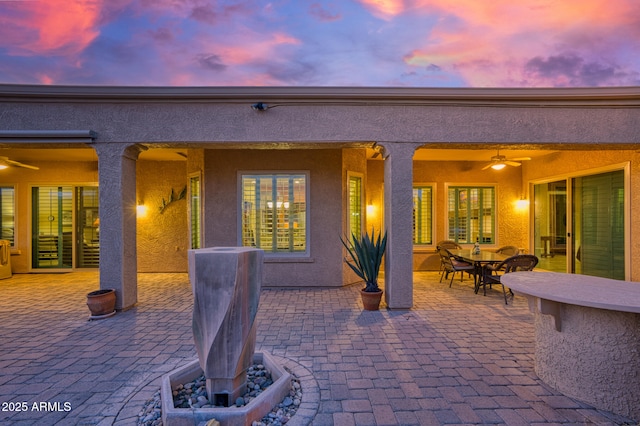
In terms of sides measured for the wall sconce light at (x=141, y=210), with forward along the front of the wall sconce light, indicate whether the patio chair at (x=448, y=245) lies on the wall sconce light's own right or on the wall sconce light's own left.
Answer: on the wall sconce light's own left

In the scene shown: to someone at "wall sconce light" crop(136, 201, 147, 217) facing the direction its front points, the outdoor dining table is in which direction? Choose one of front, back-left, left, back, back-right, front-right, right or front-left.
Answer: front-left

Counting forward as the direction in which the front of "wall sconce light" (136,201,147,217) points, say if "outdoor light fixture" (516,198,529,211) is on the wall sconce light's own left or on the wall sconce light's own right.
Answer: on the wall sconce light's own left

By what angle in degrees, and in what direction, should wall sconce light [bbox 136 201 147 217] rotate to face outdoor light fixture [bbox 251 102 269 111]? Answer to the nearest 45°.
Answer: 0° — it already faces it

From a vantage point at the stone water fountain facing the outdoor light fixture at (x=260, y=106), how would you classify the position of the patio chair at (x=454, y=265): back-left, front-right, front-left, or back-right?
front-right

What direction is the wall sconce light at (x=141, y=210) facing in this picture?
toward the camera

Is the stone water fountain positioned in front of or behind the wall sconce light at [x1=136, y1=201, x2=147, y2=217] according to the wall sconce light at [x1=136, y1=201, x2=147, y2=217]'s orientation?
in front

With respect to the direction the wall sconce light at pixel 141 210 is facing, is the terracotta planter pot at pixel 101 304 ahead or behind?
ahead

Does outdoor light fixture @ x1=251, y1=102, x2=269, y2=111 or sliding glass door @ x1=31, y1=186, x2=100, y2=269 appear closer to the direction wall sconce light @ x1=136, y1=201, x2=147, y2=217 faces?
the outdoor light fixture

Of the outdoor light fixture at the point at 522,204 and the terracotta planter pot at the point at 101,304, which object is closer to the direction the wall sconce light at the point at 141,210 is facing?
the terracotta planter pot

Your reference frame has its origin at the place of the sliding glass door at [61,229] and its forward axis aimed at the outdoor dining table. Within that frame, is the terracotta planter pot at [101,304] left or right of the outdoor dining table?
right
